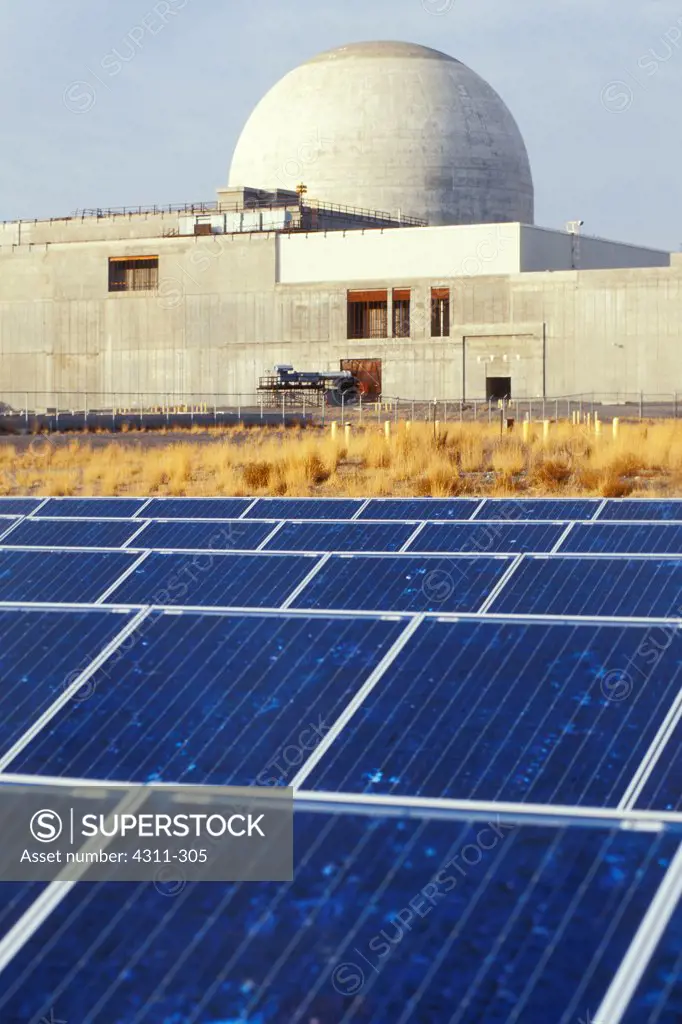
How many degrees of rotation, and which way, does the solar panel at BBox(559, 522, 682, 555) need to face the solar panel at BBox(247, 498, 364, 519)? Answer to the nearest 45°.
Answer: approximately 90° to its right

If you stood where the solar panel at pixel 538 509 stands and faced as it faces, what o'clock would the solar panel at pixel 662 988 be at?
the solar panel at pixel 662 988 is roughly at 12 o'clock from the solar panel at pixel 538 509.

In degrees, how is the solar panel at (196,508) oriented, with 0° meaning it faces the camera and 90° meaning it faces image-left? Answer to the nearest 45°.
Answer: approximately 0°

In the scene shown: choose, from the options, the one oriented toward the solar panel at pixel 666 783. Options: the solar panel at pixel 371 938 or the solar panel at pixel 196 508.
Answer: the solar panel at pixel 196 508

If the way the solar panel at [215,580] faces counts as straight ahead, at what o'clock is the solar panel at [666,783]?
the solar panel at [666,783] is roughly at 10 o'clock from the solar panel at [215,580].

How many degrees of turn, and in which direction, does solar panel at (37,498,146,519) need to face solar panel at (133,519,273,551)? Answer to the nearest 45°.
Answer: approximately 45° to its left

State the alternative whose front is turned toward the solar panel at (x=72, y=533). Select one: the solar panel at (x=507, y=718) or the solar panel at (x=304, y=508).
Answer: the solar panel at (x=304, y=508)

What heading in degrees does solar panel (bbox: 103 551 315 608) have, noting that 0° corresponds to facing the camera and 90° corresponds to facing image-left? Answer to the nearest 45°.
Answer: approximately 45°

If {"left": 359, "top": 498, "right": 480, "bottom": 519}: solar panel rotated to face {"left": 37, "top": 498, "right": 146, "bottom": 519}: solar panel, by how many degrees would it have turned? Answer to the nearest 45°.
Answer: approximately 45° to its right

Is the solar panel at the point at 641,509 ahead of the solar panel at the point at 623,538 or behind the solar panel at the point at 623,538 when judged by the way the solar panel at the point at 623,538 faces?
behind

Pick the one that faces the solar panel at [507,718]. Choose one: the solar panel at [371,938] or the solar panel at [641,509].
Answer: the solar panel at [641,509]

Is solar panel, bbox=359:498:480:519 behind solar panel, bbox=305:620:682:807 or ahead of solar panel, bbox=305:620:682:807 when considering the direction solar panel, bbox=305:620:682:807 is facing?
behind

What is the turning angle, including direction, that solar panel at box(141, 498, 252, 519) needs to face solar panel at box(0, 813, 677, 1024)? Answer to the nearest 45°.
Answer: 0° — it already faces it

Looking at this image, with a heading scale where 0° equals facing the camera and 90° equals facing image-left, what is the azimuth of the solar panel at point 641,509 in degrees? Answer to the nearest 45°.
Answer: approximately 0°

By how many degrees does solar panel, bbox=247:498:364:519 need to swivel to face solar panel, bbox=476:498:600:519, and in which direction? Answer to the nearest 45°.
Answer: approximately 135° to its left

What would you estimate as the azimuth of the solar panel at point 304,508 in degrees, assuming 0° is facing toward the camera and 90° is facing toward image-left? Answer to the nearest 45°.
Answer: approximately 45°
